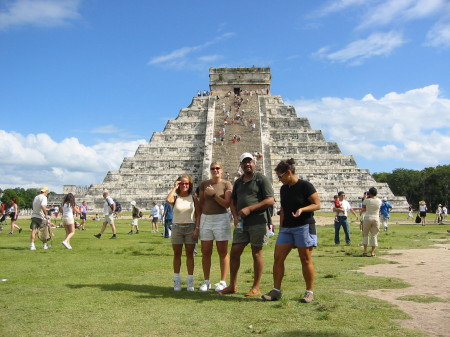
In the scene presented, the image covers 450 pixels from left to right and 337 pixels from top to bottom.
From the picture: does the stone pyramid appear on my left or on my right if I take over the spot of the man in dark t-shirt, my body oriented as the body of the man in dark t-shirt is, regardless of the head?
on my right

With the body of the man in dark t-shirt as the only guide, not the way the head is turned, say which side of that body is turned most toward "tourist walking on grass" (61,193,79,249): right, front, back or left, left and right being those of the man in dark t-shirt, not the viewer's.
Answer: right

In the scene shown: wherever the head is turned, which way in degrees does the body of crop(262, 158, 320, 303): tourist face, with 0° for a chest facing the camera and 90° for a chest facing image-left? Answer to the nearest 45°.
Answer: approximately 45°

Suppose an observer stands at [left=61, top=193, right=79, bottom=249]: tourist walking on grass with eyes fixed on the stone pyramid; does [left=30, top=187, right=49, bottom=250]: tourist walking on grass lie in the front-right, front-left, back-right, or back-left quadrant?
back-left

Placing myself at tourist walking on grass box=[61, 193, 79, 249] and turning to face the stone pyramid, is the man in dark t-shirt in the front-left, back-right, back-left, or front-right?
back-right
